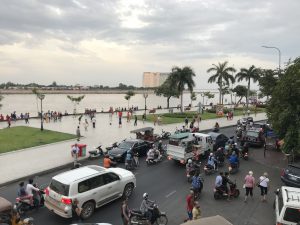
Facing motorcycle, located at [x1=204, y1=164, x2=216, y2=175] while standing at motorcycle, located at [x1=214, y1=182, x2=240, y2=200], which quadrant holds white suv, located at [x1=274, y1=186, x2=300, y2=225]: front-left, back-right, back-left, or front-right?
back-right

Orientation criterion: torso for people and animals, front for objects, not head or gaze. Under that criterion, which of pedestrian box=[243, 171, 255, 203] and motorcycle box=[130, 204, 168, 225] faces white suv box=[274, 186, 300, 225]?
the motorcycle

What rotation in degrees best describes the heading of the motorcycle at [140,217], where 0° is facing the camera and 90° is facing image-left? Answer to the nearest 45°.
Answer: approximately 270°

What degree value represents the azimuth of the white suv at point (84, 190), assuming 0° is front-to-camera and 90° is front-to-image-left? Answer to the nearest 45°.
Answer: approximately 225°
